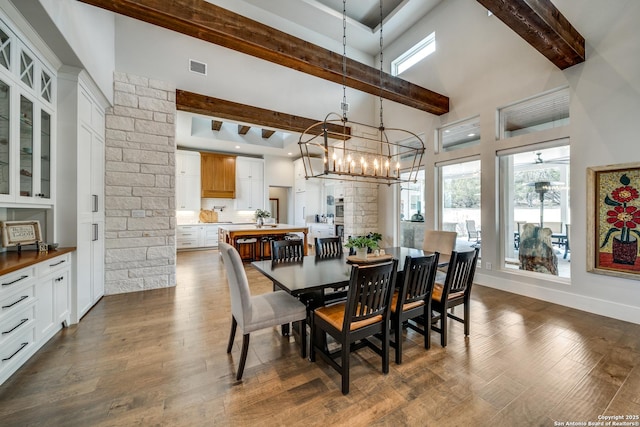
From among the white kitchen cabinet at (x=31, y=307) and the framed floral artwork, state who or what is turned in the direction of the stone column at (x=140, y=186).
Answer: the framed floral artwork

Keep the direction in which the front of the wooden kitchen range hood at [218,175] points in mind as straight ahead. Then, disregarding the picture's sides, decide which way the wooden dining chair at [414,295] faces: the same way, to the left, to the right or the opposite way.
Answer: the opposite way

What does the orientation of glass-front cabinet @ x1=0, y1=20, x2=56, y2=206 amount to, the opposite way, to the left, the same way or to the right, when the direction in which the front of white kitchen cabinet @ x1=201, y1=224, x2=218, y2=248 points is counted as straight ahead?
to the left

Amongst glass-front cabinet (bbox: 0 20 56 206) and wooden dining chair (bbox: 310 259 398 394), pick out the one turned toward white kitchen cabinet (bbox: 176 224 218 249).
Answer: the wooden dining chair

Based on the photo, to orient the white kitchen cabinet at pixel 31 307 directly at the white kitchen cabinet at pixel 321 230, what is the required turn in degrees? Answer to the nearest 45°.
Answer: approximately 45° to its left

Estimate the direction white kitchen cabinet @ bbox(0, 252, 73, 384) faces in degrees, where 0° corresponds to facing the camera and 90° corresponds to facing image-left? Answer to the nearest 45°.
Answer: approximately 315°

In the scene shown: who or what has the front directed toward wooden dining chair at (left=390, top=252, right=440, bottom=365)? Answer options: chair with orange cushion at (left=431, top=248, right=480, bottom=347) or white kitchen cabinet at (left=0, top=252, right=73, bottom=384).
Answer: the white kitchen cabinet

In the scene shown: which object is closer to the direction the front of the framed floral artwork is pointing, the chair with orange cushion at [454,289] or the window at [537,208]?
the chair with orange cushion

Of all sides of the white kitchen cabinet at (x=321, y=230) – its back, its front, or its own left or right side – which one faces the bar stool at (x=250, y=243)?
right

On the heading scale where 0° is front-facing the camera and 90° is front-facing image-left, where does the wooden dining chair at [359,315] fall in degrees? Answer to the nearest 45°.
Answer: approximately 135°
